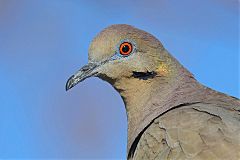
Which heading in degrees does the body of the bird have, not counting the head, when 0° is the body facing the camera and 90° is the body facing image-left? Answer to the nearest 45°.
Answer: approximately 90°
